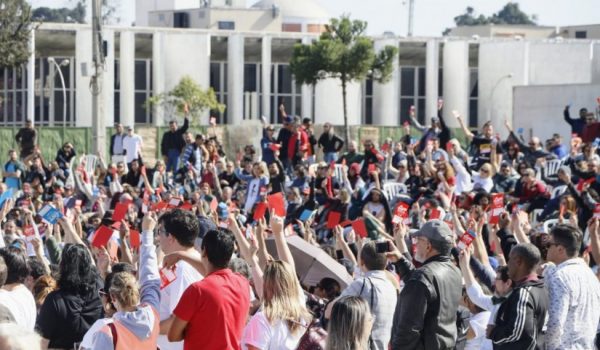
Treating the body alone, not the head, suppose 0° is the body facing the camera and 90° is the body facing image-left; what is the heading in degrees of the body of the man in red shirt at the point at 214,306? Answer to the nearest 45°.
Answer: approximately 135°

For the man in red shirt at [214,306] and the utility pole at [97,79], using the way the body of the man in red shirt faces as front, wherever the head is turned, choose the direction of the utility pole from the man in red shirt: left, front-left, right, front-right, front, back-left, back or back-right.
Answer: front-right
